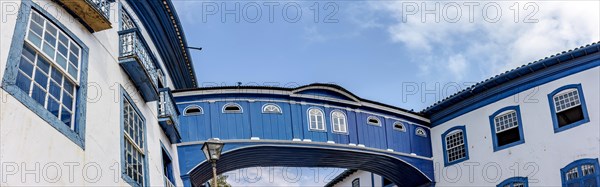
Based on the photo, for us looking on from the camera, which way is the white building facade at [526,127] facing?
facing the viewer and to the left of the viewer

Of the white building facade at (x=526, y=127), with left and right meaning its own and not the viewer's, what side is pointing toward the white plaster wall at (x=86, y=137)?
front

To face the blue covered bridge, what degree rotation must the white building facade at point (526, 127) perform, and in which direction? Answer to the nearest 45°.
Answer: approximately 45° to its right
